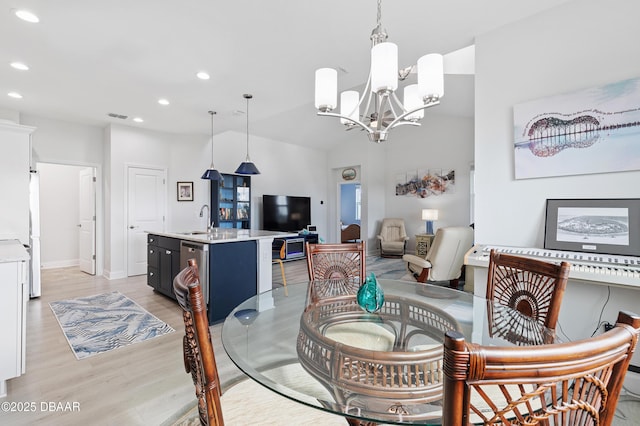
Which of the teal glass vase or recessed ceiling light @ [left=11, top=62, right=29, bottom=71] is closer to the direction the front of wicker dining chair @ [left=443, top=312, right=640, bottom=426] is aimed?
the teal glass vase

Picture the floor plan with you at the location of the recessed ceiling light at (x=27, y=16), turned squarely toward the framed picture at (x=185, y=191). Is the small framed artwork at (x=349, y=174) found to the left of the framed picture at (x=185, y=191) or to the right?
right

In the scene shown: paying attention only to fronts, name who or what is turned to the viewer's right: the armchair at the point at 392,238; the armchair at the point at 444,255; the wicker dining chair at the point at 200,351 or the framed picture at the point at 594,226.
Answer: the wicker dining chair

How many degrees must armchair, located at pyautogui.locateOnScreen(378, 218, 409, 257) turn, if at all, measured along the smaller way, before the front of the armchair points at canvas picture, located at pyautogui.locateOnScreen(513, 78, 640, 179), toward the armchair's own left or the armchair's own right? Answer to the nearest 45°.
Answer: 0° — it already faces it

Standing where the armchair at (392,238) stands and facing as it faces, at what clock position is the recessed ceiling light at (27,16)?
The recessed ceiling light is roughly at 1 o'clock from the armchair.

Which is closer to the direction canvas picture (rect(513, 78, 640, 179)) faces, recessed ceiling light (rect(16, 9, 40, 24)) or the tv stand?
the recessed ceiling light

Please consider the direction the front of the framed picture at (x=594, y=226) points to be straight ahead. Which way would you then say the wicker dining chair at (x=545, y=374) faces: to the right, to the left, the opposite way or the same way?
to the right

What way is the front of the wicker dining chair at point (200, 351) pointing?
to the viewer's right

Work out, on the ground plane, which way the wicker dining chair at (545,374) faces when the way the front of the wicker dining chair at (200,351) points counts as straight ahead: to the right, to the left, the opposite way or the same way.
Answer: to the left

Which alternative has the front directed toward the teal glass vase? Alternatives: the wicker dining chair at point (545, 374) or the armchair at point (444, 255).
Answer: the wicker dining chair

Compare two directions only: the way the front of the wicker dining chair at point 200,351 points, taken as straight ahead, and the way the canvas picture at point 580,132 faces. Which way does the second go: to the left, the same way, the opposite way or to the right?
the opposite way

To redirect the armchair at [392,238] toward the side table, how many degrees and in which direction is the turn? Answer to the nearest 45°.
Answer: approximately 45° to its left

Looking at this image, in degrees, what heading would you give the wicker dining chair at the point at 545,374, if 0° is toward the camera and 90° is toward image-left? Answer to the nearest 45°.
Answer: approximately 135°

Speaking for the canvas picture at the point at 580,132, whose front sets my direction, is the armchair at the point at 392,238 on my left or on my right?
on my right

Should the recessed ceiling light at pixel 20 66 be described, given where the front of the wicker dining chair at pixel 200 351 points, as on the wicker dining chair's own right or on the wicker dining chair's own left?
on the wicker dining chair's own left
